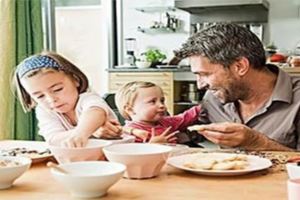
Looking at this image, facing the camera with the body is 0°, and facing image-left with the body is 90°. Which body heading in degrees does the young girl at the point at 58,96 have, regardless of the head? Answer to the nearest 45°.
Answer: approximately 0°

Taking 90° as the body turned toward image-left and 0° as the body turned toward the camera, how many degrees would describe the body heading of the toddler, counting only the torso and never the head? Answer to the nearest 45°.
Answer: approximately 315°

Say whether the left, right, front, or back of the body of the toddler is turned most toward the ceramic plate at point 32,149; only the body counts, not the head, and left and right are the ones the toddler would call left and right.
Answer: right

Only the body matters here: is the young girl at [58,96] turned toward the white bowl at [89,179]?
yes

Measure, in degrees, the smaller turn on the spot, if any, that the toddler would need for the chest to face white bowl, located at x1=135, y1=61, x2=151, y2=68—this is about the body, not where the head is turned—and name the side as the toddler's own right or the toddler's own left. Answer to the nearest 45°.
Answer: approximately 135° to the toddler's own left

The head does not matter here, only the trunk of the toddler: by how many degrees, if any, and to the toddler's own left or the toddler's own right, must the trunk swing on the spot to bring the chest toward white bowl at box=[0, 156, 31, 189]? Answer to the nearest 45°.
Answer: approximately 45° to the toddler's own right
